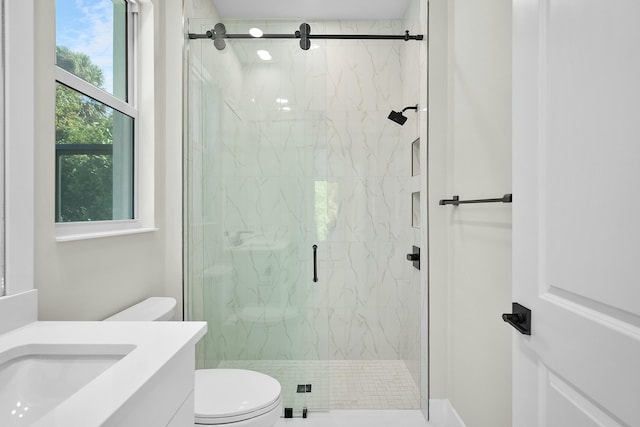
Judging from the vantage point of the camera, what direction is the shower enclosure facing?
facing the viewer

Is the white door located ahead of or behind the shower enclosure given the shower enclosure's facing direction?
ahead

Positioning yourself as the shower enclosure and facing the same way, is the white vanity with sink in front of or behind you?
in front

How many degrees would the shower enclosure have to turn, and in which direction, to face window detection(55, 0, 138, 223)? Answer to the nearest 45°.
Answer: approximately 45° to its right

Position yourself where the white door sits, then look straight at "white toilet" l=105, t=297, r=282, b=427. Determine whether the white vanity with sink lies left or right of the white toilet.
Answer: left

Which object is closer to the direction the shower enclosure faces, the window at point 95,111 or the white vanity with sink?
the white vanity with sink

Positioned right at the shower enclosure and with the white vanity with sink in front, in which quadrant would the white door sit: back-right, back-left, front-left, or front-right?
front-left
